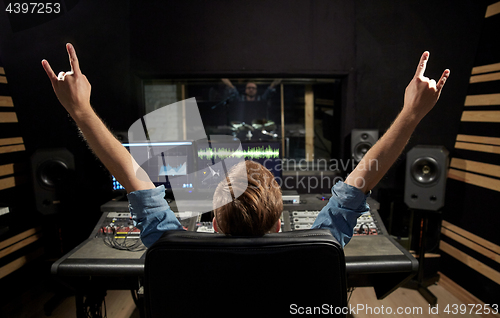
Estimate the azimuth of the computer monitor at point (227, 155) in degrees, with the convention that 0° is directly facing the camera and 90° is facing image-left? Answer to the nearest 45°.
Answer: approximately 0°

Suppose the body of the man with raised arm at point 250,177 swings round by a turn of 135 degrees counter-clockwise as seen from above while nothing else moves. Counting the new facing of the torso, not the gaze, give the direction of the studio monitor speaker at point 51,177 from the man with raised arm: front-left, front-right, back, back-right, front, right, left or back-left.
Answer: right

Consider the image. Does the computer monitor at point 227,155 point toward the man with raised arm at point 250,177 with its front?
yes

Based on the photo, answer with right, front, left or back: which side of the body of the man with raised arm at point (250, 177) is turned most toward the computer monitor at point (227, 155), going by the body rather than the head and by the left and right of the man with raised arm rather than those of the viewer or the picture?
front

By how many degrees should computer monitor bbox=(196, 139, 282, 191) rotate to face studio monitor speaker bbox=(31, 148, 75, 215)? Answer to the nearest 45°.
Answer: approximately 90° to its right

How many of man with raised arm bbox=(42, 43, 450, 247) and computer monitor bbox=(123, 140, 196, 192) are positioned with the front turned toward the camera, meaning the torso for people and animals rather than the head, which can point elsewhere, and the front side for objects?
1

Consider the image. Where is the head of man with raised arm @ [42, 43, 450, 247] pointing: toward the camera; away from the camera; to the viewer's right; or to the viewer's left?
away from the camera

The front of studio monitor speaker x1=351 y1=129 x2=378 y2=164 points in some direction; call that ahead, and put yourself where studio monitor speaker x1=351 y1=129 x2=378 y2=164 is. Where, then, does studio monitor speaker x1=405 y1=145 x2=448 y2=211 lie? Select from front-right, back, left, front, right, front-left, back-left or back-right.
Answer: left

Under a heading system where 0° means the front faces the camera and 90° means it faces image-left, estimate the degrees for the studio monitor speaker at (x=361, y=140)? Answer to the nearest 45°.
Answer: approximately 0°

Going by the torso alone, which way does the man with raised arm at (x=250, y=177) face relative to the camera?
away from the camera
